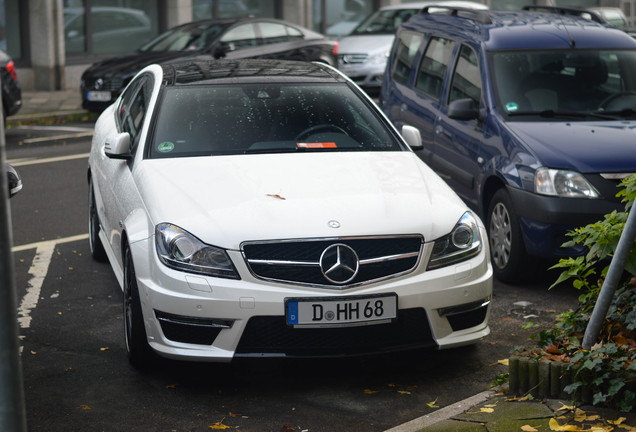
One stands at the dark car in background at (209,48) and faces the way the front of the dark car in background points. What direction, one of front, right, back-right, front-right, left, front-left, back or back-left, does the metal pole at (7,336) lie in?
front-left

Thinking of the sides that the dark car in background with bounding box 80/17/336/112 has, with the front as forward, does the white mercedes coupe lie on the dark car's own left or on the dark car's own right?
on the dark car's own left

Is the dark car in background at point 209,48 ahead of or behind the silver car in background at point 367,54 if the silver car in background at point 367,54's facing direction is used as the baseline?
ahead

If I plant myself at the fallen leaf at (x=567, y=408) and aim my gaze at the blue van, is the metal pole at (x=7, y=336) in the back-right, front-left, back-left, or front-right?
back-left

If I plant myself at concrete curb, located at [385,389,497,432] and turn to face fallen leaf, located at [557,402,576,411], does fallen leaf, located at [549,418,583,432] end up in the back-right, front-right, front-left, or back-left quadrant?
front-right

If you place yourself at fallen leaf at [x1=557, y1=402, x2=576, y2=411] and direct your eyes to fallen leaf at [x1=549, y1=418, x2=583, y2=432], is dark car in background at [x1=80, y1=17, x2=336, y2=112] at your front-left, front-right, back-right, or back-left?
back-right

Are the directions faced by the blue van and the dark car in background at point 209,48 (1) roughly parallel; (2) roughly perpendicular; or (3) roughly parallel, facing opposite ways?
roughly perpendicular

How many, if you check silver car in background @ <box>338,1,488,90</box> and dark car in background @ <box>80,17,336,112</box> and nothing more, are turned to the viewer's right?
0

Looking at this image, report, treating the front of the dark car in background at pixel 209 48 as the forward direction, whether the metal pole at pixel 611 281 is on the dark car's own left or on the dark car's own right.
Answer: on the dark car's own left

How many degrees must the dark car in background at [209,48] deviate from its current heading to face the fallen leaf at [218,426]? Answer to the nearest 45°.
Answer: approximately 45° to its left

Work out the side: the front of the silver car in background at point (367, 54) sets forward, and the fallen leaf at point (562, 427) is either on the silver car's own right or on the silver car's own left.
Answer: on the silver car's own left

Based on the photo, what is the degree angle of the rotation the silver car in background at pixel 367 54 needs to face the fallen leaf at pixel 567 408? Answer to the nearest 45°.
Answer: approximately 45° to its left

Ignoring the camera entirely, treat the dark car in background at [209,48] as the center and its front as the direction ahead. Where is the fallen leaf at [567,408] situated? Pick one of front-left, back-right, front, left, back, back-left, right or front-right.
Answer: front-left

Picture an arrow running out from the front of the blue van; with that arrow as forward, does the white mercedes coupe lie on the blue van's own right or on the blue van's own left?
on the blue van's own right

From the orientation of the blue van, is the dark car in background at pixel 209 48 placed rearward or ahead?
rearward
